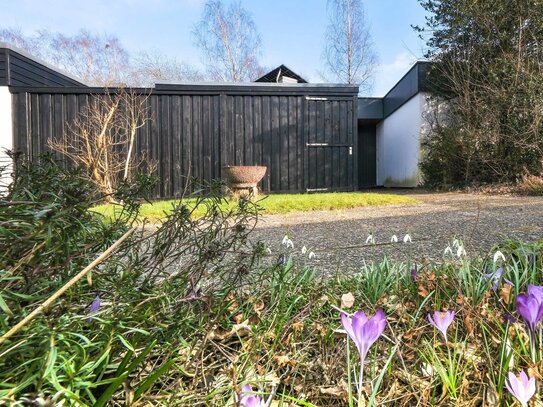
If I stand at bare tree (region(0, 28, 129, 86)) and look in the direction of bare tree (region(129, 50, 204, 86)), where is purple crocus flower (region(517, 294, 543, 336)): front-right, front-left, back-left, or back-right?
front-right

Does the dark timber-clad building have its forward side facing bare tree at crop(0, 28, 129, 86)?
no

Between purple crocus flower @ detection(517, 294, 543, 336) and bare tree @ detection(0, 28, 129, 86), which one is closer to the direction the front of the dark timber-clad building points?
the purple crocus flower

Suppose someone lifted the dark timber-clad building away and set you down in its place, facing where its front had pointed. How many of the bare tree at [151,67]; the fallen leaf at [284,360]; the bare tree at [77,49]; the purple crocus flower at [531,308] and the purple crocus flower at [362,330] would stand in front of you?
3

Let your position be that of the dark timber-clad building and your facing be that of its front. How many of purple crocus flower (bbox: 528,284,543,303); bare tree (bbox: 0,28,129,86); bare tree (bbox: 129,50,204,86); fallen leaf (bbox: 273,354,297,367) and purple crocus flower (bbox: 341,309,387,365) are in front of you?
3

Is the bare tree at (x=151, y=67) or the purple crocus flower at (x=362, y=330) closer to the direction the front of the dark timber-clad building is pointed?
the purple crocus flower

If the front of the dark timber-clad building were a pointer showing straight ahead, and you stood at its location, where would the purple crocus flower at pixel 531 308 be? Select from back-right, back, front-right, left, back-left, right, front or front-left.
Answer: front

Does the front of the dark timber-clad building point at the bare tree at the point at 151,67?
no

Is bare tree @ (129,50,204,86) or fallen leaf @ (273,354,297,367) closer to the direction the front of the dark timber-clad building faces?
the fallen leaf

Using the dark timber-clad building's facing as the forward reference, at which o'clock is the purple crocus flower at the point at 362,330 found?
The purple crocus flower is roughly at 12 o'clock from the dark timber-clad building.

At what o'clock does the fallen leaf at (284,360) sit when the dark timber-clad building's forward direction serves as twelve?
The fallen leaf is roughly at 12 o'clock from the dark timber-clad building.

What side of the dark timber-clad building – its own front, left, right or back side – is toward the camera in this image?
front

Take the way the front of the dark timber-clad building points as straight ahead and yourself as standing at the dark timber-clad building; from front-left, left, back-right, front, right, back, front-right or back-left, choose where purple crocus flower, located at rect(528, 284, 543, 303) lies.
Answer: front
